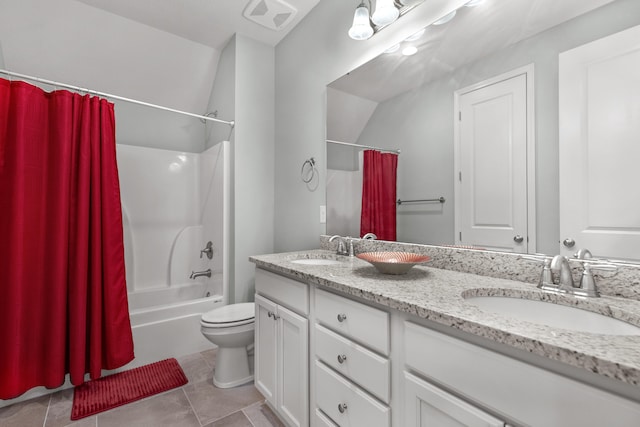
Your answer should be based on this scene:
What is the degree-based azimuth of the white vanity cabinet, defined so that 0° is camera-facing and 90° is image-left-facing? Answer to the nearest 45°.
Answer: approximately 45°

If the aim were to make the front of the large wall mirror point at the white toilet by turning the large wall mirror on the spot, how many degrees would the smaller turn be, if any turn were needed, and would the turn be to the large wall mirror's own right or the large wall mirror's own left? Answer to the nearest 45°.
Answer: approximately 45° to the large wall mirror's own right

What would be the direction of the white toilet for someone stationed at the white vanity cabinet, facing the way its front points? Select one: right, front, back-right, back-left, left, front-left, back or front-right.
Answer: right

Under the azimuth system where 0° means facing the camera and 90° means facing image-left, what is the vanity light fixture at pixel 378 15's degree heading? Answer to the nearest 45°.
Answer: approximately 45°

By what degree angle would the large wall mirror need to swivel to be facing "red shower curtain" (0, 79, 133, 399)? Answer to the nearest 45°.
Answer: approximately 45° to its right
